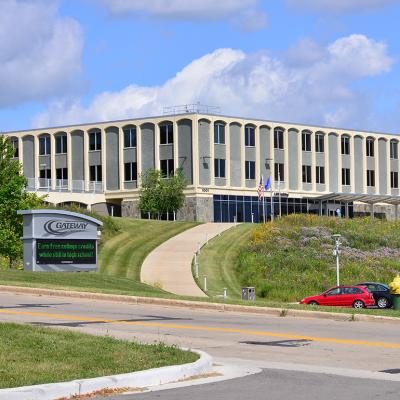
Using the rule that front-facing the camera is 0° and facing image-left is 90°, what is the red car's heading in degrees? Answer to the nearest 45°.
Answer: approximately 90°

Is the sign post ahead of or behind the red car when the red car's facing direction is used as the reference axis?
ahead

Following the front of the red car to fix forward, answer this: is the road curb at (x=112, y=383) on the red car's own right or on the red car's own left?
on the red car's own left

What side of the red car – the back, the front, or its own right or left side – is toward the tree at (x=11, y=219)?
front
